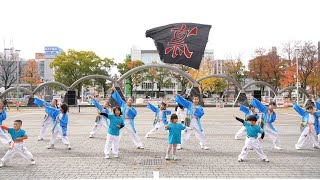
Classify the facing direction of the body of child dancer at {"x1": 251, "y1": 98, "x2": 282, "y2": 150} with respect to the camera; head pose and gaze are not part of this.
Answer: toward the camera

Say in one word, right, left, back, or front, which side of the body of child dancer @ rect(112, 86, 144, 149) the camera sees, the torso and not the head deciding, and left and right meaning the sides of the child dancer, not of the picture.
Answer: front

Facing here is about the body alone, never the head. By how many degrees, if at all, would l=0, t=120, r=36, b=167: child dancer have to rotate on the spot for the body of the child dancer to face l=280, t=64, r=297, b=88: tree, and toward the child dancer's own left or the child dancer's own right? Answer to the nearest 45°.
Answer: approximately 135° to the child dancer's own left

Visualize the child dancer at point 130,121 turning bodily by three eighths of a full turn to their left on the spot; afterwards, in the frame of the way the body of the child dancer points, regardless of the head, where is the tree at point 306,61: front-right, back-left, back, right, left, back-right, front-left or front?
front

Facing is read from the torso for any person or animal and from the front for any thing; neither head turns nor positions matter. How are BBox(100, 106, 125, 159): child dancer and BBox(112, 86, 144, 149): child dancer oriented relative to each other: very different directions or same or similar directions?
same or similar directions

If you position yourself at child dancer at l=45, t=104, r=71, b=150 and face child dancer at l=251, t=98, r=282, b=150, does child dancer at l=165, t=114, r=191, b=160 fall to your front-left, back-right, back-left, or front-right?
front-right

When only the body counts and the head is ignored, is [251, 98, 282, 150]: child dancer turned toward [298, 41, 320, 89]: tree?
no

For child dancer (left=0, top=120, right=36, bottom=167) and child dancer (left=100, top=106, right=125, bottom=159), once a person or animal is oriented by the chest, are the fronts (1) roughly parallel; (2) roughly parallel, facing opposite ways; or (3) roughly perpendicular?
roughly parallel

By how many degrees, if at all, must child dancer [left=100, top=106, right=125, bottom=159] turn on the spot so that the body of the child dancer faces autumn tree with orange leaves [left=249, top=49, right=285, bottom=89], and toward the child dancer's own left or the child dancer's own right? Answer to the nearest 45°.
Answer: approximately 135° to the child dancer's own left

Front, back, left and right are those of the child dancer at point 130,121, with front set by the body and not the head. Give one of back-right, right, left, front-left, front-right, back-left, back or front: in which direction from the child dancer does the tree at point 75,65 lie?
back

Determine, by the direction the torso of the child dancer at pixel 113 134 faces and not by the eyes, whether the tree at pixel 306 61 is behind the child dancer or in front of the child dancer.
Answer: behind

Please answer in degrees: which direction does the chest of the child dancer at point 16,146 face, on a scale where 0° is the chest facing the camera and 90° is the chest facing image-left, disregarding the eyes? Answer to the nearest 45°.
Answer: approximately 0°

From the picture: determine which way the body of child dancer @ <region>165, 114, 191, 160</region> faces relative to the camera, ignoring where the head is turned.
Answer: toward the camera
